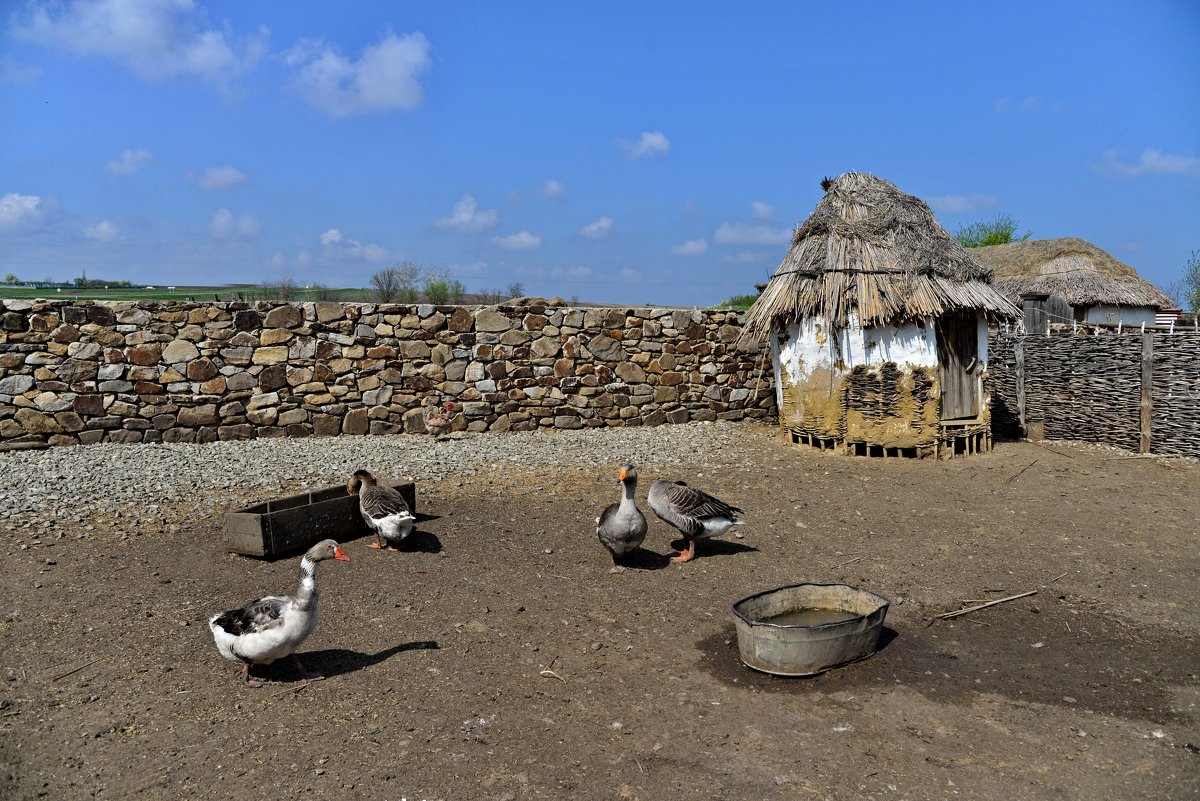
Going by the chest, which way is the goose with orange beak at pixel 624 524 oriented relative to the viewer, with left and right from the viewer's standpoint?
facing the viewer

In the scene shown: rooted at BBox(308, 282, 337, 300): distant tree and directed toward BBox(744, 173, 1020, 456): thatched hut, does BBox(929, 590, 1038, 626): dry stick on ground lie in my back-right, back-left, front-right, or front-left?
front-right

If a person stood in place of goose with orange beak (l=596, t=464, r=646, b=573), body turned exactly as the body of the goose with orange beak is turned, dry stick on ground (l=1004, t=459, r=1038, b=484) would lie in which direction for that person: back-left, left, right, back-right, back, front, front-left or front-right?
back-left

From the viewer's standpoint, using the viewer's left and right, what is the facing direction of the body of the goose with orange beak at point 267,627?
facing to the right of the viewer

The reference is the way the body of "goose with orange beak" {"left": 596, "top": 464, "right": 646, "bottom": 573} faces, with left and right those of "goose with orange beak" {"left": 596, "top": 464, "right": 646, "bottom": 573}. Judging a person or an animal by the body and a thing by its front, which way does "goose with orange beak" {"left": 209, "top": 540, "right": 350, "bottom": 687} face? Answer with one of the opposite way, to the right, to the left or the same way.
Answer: to the left

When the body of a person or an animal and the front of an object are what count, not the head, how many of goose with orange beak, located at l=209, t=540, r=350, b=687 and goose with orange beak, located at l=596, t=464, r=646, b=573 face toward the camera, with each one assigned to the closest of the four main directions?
1

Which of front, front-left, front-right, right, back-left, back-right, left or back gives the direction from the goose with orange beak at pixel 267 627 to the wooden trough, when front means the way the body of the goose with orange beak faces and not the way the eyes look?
left

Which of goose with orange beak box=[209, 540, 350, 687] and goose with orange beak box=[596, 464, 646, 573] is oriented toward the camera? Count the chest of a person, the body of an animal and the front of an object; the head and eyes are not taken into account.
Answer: goose with orange beak box=[596, 464, 646, 573]

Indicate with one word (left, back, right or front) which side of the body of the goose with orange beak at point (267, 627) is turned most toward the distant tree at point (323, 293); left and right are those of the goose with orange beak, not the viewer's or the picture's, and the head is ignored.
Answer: left

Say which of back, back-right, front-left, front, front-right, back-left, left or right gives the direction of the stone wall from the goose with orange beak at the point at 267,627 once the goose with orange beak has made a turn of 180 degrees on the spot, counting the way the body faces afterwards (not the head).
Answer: right

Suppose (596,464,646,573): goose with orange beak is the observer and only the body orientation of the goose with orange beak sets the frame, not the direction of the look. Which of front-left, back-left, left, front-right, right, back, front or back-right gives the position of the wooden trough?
right

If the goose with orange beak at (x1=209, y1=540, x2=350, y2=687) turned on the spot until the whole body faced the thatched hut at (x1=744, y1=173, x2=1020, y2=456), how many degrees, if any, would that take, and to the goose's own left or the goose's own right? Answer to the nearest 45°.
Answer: approximately 45° to the goose's own left

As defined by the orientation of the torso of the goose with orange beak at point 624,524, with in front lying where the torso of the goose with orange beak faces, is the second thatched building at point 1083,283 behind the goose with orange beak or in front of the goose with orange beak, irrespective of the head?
behind

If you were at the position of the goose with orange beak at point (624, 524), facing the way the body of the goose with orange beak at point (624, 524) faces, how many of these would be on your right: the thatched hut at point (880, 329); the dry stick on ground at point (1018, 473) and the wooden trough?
1
